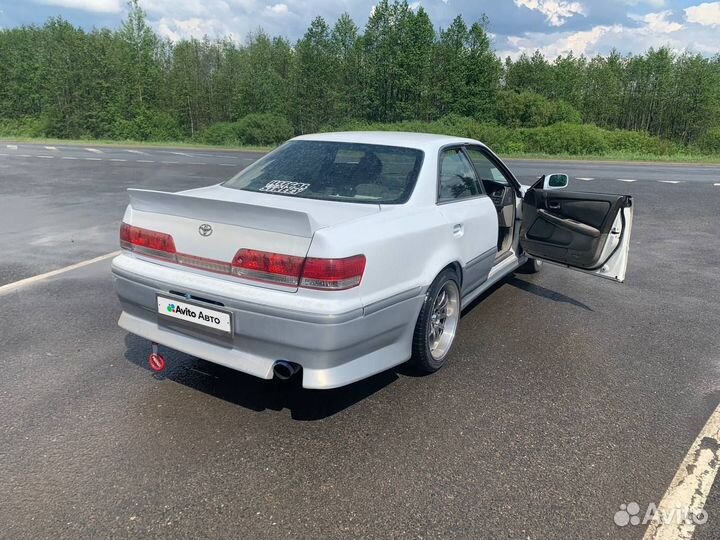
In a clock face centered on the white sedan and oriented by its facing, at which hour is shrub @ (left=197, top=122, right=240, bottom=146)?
The shrub is roughly at 10 o'clock from the white sedan.

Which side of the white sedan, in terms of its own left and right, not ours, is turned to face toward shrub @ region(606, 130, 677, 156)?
front

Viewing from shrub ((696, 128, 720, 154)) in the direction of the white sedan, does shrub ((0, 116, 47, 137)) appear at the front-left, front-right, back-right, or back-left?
front-right

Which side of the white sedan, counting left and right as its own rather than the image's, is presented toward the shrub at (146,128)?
left

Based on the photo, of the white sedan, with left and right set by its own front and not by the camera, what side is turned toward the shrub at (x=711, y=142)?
front

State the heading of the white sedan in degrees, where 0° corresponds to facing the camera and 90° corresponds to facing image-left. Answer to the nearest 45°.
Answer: approximately 225°

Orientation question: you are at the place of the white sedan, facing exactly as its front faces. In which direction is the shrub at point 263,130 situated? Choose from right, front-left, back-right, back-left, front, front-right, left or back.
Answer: front-left

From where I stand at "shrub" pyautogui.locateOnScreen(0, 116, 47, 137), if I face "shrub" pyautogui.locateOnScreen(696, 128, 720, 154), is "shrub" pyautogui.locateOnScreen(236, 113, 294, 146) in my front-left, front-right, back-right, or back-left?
front-right

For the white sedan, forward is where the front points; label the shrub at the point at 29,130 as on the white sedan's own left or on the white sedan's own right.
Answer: on the white sedan's own left
